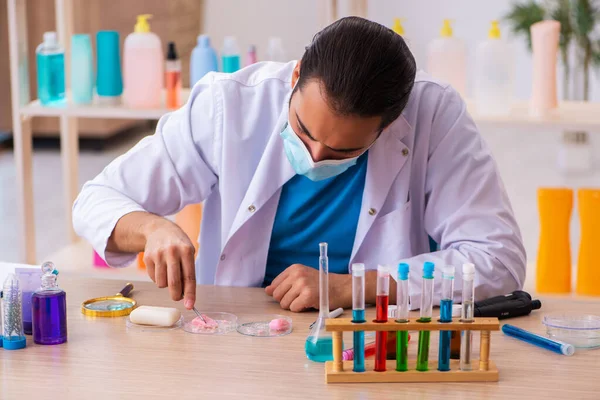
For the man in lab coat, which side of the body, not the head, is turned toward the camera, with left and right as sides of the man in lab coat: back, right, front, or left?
front

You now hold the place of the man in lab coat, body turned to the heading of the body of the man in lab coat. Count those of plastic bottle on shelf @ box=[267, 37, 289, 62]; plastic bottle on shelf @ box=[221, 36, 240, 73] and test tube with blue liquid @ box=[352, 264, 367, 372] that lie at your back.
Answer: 2

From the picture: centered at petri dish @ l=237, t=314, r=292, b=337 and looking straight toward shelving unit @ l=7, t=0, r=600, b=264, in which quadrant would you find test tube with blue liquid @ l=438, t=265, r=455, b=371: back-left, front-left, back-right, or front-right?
back-right

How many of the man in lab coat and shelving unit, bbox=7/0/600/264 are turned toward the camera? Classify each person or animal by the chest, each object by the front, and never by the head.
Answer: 2

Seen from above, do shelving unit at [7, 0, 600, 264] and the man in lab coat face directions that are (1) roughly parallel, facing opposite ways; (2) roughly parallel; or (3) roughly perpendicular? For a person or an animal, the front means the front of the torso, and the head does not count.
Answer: roughly parallel

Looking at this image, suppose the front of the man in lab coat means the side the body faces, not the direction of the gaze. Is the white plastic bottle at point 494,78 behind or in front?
behind

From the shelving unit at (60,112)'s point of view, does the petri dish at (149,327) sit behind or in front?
in front

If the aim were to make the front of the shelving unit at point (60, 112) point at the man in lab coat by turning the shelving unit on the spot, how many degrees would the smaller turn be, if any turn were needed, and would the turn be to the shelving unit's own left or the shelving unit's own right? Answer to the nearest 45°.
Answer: approximately 45° to the shelving unit's own left

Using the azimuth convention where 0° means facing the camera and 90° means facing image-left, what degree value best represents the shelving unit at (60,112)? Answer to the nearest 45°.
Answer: approximately 0°
